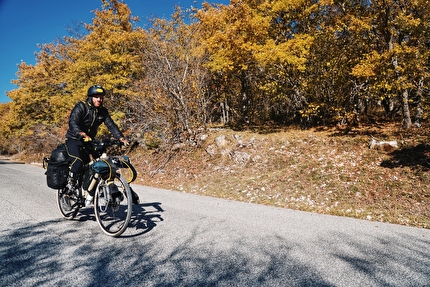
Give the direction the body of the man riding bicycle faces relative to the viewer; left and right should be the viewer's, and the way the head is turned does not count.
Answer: facing the viewer and to the right of the viewer

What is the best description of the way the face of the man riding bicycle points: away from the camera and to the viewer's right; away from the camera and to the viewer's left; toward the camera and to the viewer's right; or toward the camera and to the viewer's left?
toward the camera and to the viewer's right
